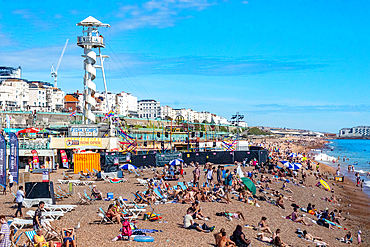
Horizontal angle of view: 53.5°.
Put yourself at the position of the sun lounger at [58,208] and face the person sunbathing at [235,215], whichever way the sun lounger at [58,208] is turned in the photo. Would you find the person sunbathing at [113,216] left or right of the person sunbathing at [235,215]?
right

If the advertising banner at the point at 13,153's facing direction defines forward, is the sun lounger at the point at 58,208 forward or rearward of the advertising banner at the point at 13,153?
forward

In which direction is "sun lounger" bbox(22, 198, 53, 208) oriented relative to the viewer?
to the viewer's right

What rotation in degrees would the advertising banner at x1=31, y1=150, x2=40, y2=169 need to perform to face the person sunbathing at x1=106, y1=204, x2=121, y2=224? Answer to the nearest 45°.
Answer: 0° — it already faces them

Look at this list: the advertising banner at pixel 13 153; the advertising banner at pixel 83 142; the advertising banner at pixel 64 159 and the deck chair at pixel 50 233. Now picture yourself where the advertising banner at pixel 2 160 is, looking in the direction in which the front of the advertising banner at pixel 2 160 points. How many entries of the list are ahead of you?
1

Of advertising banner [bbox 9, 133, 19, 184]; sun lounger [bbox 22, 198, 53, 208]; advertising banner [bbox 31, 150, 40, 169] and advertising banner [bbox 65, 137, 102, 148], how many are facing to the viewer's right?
1

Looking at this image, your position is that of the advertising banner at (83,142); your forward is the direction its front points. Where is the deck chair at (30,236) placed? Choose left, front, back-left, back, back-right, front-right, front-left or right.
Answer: front

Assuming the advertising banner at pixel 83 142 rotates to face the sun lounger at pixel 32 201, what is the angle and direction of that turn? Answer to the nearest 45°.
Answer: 0° — it already faces it

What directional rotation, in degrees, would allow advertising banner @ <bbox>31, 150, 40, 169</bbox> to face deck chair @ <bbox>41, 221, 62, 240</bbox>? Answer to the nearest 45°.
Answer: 0° — it already faces it

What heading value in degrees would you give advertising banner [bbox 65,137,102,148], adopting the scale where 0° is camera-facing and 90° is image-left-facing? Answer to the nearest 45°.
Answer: approximately 0°

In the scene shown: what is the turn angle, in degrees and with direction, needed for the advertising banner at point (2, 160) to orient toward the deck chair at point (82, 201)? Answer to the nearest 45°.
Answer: approximately 90° to its left

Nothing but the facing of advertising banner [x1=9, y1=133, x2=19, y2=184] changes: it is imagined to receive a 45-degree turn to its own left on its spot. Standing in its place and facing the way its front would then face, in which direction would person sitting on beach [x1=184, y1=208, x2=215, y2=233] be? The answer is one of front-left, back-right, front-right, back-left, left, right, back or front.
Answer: front

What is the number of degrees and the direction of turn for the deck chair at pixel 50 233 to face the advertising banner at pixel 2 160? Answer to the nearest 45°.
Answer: approximately 135° to its left

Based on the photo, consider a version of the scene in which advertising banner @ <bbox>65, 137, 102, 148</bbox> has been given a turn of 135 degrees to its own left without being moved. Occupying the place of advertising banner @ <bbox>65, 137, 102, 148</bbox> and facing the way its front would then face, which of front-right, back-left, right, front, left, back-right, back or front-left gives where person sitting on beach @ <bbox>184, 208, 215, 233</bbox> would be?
back-right
